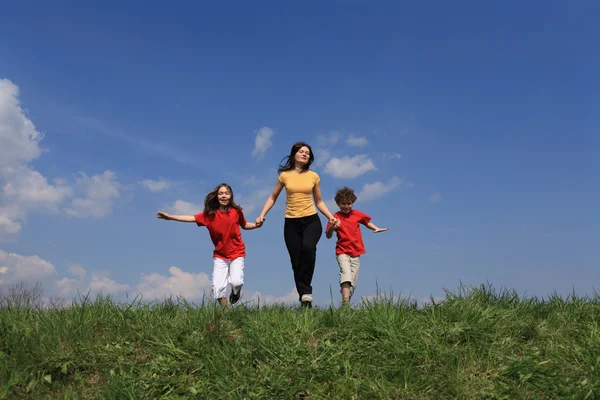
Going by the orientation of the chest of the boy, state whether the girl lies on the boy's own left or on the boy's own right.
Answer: on the boy's own right

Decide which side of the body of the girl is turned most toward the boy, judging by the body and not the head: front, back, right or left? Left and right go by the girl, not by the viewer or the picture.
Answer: left

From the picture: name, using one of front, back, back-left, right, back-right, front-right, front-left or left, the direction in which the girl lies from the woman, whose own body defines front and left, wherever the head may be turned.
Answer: right

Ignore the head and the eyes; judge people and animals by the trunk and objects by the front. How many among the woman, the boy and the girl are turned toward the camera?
3

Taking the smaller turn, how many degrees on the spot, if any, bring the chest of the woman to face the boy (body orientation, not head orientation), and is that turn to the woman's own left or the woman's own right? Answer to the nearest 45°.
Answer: approximately 135° to the woman's own left

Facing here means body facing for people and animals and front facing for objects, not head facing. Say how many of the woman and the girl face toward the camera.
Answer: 2

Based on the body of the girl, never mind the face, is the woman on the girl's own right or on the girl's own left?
on the girl's own left

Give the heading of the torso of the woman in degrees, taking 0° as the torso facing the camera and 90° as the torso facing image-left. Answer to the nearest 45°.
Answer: approximately 0°

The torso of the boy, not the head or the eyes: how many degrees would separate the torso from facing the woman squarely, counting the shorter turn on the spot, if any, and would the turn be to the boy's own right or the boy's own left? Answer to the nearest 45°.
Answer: approximately 45° to the boy's own right

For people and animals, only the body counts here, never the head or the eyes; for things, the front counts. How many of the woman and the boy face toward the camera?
2
